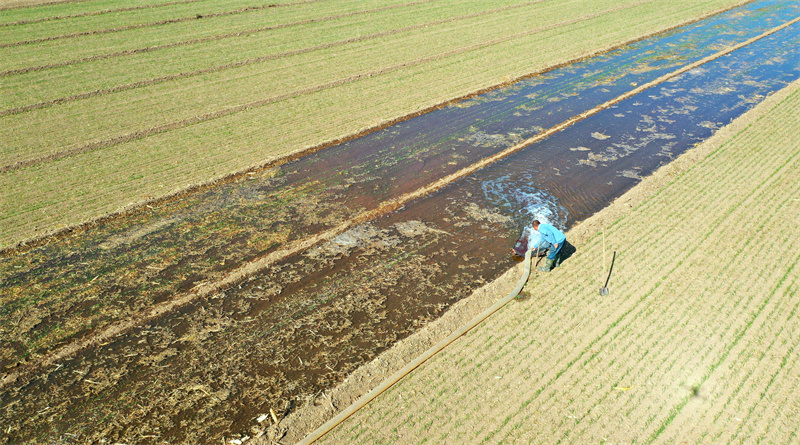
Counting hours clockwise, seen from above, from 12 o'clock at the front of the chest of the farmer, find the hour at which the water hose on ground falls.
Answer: The water hose on ground is roughly at 10 o'clock from the farmer.

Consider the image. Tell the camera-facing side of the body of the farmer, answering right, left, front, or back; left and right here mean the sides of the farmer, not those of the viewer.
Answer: left

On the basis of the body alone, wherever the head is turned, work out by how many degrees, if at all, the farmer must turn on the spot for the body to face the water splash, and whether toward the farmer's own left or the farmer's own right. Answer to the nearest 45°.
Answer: approximately 90° to the farmer's own right
